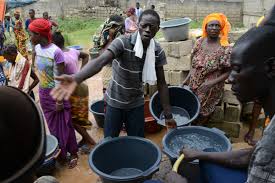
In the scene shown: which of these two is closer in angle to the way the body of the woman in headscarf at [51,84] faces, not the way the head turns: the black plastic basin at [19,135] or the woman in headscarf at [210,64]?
the black plastic basin

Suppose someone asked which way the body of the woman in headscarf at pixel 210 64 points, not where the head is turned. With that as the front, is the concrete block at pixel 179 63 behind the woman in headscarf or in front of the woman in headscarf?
behind

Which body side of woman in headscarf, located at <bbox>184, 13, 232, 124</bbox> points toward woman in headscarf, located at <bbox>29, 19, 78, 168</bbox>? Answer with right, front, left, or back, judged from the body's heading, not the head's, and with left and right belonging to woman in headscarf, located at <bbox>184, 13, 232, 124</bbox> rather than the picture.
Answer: right

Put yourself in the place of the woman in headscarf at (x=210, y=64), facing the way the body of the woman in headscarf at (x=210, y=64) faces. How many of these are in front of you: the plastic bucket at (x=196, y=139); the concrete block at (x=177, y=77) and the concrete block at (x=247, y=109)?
1

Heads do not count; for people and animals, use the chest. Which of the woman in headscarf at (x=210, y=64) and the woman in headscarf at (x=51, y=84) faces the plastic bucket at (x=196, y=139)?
the woman in headscarf at (x=210, y=64)
